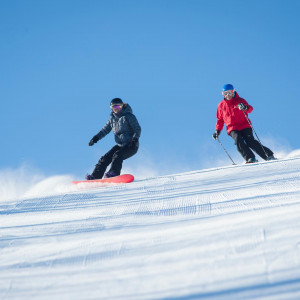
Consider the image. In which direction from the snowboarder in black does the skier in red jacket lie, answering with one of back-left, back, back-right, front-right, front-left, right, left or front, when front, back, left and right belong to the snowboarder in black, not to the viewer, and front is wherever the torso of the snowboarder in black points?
back-left

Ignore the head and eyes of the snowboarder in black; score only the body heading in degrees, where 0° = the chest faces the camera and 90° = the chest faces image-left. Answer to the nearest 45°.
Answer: approximately 45°

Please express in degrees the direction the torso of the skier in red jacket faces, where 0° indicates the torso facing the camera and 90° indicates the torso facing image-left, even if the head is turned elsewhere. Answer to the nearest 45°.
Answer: approximately 0°

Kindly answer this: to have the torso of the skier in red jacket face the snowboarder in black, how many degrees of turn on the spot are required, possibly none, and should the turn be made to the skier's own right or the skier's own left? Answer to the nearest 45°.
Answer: approximately 45° to the skier's own right

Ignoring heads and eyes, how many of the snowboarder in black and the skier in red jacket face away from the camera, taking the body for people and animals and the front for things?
0
